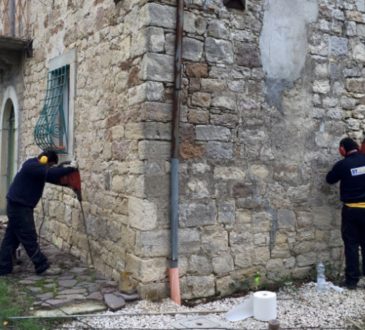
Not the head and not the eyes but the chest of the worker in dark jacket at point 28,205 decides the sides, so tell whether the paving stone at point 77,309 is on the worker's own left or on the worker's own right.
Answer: on the worker's own right

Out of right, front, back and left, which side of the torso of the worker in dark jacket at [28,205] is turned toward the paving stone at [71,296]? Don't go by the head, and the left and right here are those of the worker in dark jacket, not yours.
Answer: right

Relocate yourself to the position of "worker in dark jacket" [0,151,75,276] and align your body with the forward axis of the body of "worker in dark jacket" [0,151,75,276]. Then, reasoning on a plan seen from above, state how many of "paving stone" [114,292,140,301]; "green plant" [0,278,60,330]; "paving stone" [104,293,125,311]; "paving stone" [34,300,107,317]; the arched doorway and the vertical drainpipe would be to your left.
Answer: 1

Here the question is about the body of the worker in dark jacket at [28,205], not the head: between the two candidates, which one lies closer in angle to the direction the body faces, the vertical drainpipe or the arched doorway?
the vertical drainpipe

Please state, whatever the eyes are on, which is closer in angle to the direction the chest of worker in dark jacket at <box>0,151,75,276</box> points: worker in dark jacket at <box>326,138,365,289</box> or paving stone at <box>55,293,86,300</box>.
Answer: the worker in dark jacket

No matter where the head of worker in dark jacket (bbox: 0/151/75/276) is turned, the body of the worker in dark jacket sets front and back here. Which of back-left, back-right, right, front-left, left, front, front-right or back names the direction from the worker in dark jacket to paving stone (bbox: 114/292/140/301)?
front-right

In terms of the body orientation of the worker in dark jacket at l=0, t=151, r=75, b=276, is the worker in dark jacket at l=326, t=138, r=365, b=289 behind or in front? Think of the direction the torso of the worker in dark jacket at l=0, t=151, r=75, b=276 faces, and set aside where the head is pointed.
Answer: in front

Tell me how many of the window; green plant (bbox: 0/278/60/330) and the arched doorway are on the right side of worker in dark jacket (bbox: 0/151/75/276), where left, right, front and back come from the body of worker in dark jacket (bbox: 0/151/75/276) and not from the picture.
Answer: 1

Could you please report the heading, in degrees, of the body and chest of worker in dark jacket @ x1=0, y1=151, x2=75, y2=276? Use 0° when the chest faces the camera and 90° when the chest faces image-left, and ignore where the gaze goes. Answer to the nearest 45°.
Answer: approximately 270°

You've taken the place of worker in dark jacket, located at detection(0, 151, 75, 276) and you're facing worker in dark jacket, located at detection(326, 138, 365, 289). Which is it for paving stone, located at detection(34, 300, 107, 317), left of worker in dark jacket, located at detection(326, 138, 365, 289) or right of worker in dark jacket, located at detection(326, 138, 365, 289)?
right

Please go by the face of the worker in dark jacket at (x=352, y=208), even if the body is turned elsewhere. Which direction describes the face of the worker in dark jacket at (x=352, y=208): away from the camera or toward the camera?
away from the camera

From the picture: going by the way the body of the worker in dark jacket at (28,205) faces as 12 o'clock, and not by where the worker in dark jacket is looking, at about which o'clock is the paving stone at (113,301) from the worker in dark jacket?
The paving stone is roughly at 2 o'clock from the worker in dark jacket.

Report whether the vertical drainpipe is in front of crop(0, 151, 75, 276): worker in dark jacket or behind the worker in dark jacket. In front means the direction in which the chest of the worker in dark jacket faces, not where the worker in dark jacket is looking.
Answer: in front

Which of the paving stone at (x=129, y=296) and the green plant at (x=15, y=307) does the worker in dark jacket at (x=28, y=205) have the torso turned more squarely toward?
the paving stone

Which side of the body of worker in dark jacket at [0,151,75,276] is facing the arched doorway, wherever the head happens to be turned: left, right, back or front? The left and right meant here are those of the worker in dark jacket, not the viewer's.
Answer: left

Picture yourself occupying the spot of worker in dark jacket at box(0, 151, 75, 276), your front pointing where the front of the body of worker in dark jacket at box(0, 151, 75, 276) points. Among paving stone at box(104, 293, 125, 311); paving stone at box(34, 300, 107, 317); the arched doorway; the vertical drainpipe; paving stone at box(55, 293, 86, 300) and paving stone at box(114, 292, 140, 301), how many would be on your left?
1

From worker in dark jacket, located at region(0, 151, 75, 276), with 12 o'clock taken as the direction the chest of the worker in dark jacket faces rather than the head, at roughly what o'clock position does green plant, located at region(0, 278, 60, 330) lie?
The green plant is roughly at 3 o'clock from the worker in dark jacket.
